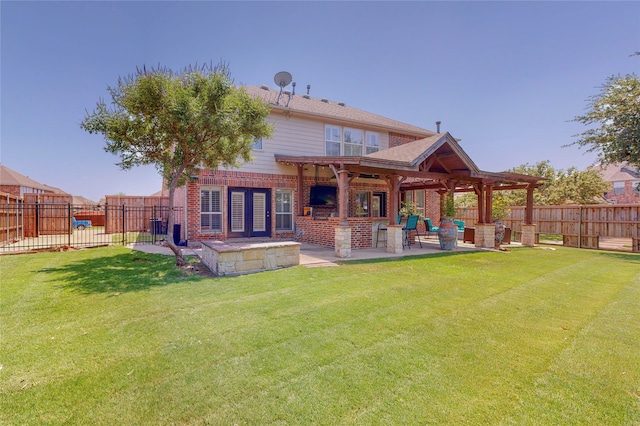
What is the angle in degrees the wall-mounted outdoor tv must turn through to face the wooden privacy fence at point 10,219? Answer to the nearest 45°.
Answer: approximately 90° to its right

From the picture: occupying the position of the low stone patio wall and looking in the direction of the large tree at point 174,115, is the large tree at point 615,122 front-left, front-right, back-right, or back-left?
back-right

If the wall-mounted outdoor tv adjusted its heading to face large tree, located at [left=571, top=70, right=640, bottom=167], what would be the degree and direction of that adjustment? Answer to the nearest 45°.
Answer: approximately 90° to its left

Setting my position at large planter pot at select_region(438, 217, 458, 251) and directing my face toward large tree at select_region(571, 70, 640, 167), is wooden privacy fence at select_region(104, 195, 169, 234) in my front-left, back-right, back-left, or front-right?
back-left

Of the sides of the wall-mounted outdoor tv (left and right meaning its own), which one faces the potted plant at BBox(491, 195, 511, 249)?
left

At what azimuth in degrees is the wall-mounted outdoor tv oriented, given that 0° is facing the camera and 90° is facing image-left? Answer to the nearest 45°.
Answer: approximately 0°

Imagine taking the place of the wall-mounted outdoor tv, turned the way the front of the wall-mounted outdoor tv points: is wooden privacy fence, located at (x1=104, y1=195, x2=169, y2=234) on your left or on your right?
on your right

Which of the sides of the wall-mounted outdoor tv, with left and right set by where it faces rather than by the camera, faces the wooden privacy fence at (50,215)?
right
